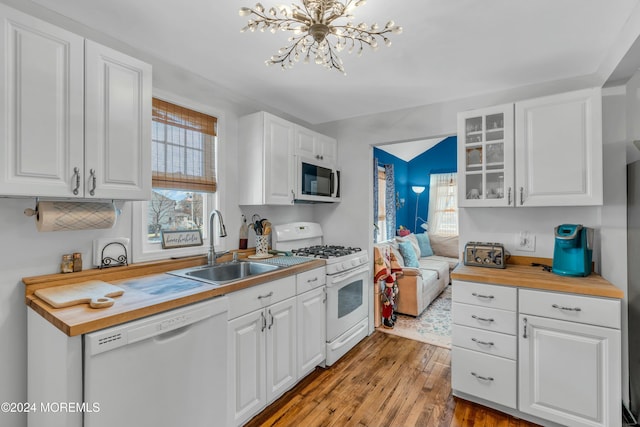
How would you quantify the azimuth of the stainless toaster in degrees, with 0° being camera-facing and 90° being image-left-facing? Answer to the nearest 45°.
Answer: approximately 0°

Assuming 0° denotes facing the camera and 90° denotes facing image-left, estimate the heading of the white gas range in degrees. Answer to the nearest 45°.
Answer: approximately 315°

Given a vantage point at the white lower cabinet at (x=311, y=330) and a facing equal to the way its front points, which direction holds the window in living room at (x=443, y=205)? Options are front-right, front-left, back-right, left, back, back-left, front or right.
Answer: left

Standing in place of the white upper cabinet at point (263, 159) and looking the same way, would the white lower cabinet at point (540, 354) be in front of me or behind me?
in front

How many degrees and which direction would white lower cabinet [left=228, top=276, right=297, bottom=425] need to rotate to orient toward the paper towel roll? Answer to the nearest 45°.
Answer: approximately 135° to its right

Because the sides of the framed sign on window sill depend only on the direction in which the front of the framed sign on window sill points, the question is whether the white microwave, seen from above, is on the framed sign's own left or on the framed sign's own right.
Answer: on the framed sign's own left

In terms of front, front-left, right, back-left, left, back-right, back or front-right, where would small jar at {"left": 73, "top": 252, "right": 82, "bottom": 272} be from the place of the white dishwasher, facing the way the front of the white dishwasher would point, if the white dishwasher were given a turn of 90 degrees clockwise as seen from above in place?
right

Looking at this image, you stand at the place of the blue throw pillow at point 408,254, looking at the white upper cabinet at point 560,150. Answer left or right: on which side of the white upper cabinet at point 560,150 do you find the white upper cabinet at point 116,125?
right

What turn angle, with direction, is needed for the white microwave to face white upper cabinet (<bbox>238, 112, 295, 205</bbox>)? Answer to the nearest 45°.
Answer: approximately 90° to its right

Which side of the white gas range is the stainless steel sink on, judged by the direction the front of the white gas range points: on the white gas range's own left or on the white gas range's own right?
on the white gas range's own right
